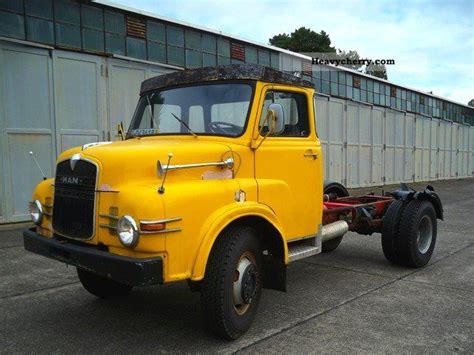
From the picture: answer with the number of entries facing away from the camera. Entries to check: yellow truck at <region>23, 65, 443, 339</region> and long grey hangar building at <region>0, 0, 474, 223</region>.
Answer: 0

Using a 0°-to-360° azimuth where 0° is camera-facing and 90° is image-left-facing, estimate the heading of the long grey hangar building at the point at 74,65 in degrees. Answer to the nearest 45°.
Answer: approximately 315°

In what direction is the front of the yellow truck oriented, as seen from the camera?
facing the viewer and to the left of the viewer

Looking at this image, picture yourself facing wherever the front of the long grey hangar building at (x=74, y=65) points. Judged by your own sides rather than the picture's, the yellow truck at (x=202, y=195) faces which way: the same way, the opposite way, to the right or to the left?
to the right

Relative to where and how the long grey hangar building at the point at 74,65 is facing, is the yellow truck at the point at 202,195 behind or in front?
in front
